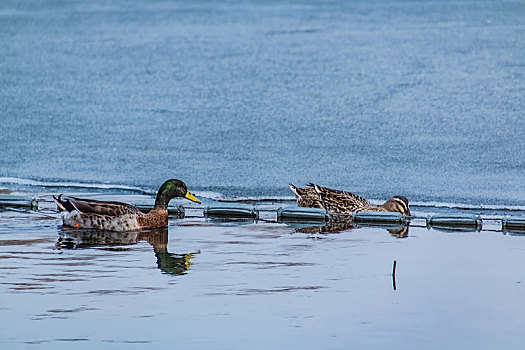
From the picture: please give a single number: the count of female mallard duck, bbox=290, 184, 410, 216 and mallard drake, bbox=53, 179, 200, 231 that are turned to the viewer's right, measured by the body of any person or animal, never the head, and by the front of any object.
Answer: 2

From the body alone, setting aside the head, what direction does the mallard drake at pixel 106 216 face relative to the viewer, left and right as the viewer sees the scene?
facing to the right of the viewer

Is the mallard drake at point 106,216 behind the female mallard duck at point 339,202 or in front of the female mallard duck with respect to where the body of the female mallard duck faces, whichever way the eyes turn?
behind

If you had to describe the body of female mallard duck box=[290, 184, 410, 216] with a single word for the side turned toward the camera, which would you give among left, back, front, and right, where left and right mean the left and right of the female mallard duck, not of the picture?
right

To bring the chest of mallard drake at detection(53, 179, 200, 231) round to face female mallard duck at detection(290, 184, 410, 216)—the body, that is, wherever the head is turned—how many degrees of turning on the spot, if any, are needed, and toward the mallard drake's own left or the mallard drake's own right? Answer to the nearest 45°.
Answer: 0° — it already faces it
